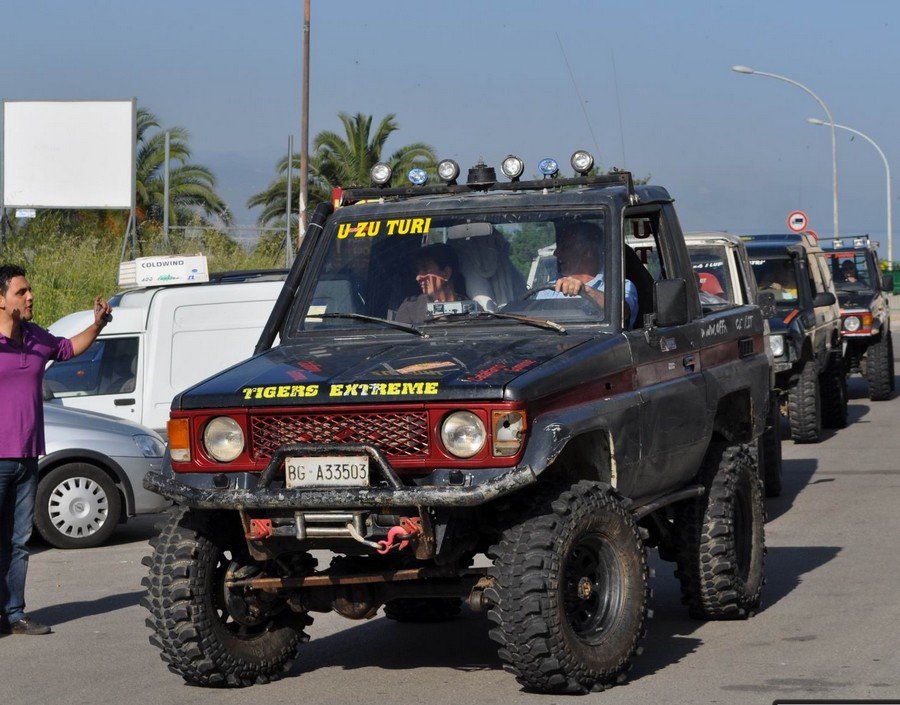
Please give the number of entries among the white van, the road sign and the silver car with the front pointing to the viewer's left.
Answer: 1

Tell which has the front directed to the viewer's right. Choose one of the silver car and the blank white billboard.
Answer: the silver car

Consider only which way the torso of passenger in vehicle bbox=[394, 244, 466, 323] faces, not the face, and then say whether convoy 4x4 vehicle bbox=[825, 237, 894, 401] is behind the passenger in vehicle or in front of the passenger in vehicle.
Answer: behind

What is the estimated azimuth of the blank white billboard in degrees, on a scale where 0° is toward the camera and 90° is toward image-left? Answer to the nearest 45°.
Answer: approximately 0°

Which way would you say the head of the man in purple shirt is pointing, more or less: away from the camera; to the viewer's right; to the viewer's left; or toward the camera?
to the viewer's right

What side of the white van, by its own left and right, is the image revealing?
left

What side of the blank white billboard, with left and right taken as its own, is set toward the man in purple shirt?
front

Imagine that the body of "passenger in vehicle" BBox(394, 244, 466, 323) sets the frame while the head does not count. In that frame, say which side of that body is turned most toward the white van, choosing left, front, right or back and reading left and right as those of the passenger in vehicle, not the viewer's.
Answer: right

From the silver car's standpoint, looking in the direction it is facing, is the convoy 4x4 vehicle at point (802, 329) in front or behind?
in front

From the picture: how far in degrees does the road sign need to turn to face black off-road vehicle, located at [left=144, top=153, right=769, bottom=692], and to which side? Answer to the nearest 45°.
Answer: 0° — it already faces it

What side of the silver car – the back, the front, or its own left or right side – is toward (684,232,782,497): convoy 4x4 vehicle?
front

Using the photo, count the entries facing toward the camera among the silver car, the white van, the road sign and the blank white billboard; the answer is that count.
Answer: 2

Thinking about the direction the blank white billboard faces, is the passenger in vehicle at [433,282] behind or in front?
in front

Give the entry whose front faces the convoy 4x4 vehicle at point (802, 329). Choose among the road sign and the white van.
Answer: the road sign

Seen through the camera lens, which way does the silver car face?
facing to the right of the viewer
